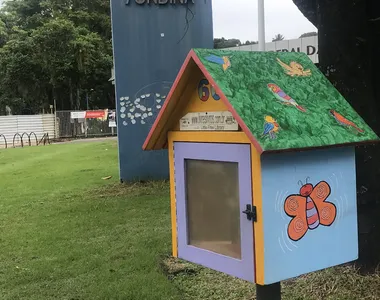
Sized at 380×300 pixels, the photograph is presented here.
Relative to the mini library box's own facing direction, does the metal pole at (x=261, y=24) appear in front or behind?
behind

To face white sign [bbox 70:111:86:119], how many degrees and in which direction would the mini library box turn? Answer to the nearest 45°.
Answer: approximately 135° to its right

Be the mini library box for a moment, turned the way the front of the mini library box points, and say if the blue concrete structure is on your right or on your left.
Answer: on your right

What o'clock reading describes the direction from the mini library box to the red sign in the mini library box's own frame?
The red sign is roughly at 4 o'clock from the mini library box.

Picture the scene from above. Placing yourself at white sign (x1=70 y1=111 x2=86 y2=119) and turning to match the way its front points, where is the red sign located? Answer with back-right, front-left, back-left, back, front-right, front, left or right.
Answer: left

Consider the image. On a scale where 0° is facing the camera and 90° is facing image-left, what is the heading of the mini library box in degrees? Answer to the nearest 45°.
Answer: approximately 45°

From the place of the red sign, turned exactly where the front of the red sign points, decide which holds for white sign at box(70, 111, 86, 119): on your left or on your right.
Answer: on your right

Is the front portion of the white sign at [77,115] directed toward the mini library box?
yes

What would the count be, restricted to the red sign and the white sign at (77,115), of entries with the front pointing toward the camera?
2
